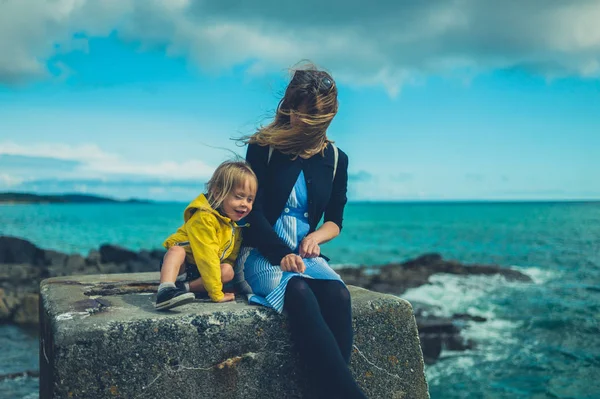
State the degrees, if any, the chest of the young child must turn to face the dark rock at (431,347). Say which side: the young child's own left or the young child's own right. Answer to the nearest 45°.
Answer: approximately 90° to the young child's own left

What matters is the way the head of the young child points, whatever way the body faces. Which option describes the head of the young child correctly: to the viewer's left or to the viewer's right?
to the viewer's right
